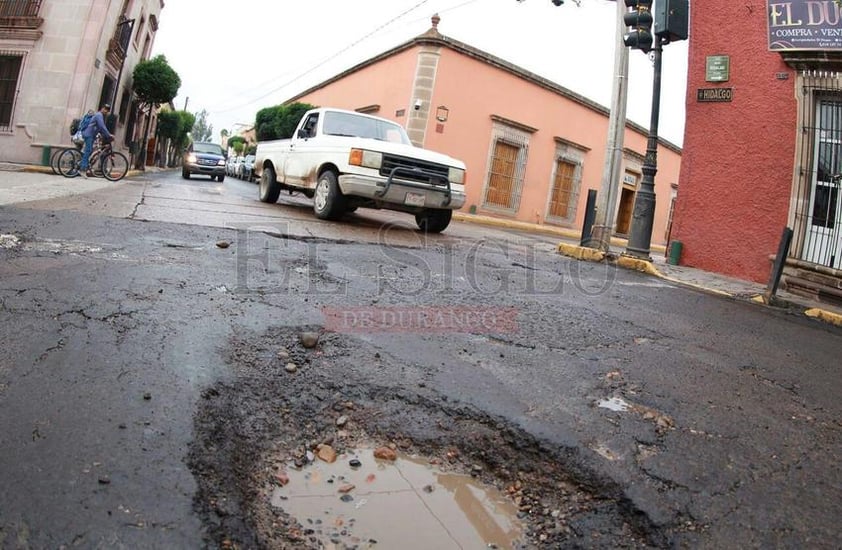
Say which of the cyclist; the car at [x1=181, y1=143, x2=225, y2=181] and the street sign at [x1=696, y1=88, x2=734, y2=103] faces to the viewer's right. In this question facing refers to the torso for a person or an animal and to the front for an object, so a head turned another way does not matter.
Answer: the cyclist

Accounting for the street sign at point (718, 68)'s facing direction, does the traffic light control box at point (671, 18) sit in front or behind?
in front

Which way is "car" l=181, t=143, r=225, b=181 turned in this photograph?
toward the camera

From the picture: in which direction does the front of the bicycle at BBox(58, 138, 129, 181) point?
to the viewer's right
